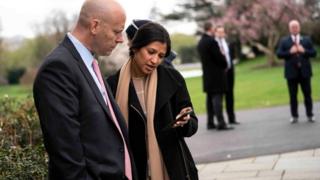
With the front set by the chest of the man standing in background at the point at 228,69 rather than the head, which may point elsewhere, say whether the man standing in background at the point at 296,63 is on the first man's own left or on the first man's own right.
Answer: on the first man's own left

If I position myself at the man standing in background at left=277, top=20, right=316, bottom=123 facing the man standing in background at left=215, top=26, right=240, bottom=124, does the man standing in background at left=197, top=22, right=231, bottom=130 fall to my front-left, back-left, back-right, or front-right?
front-left

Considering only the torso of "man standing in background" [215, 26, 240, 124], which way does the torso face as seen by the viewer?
toward the camera

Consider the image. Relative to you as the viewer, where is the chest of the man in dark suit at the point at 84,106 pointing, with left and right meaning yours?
facing to the right of the viewer

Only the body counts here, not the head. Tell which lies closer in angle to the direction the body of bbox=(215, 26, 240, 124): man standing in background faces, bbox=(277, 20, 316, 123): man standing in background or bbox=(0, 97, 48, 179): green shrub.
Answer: the green shrub

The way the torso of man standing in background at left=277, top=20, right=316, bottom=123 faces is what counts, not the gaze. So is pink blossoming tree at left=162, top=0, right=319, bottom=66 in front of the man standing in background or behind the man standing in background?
behind

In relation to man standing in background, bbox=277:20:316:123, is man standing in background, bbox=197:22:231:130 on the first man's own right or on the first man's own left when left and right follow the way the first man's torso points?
on the first man's own right

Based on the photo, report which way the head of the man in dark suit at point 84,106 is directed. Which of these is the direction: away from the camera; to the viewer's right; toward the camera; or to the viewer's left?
to the viewer's right

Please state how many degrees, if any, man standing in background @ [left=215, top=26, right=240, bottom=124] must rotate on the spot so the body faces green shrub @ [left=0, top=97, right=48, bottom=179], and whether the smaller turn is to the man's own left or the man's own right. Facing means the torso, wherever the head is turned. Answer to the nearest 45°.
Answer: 0° — they already face it

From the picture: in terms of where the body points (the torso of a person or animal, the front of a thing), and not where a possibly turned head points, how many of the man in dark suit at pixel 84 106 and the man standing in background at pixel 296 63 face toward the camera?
1

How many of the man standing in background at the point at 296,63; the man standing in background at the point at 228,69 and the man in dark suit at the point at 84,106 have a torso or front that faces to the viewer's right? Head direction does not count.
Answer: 1

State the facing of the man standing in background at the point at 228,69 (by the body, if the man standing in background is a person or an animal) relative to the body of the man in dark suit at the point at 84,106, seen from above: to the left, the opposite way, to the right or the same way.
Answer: to the right

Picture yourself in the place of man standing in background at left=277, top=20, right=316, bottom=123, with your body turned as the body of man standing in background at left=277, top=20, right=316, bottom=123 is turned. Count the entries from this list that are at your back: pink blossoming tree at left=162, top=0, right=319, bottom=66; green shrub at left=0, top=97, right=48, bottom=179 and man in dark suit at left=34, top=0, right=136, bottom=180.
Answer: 1

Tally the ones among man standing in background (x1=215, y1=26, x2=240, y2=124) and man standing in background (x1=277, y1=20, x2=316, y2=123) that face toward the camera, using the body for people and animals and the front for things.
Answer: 2
